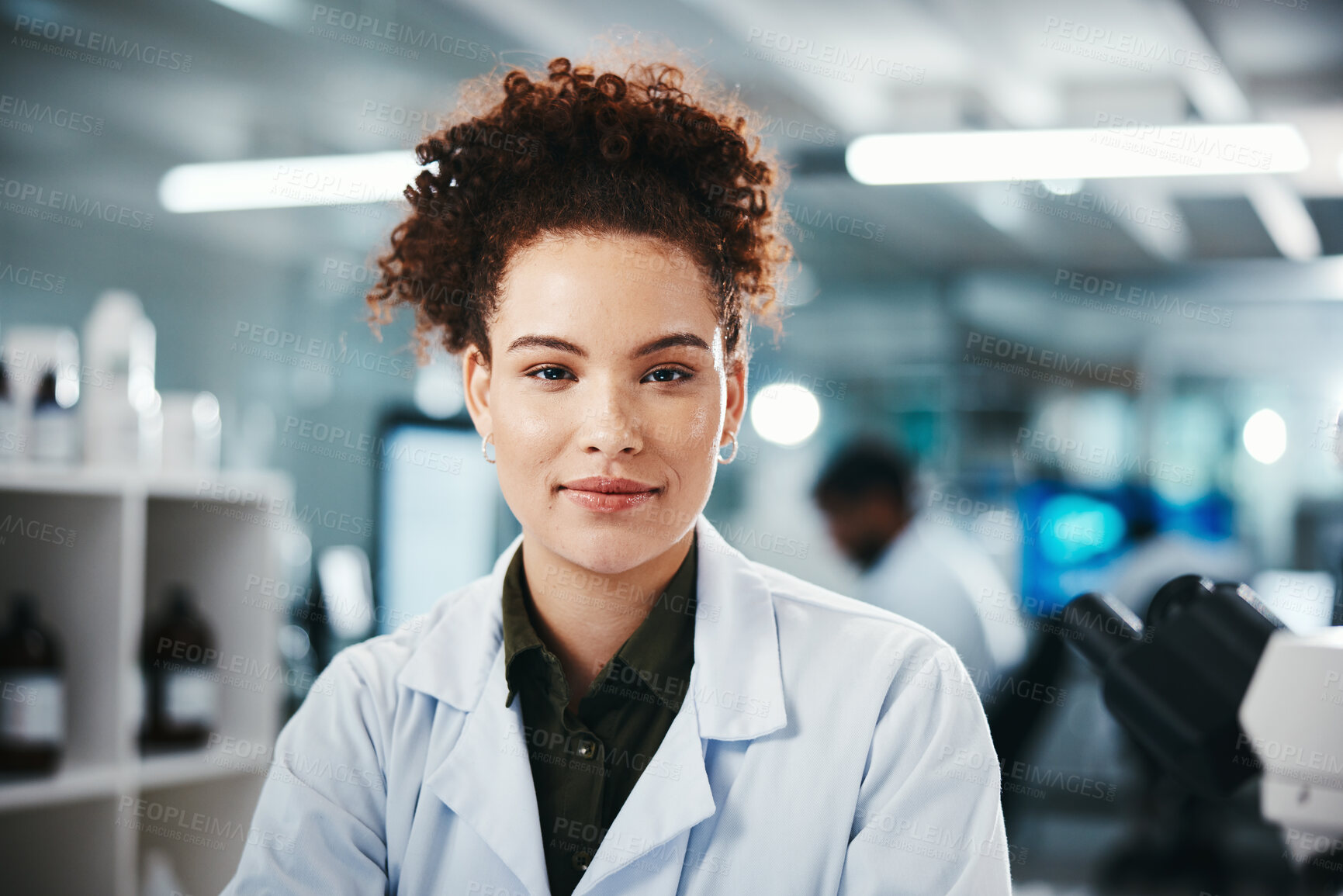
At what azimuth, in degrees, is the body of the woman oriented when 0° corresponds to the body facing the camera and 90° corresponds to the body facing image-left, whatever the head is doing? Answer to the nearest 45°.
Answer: approximately 0°

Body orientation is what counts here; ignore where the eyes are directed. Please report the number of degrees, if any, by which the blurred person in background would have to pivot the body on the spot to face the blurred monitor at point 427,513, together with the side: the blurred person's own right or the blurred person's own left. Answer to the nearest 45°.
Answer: approximately 45° to the blurred person's own right

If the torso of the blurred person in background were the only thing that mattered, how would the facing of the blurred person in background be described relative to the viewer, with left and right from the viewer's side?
facing to the left of the viewer
